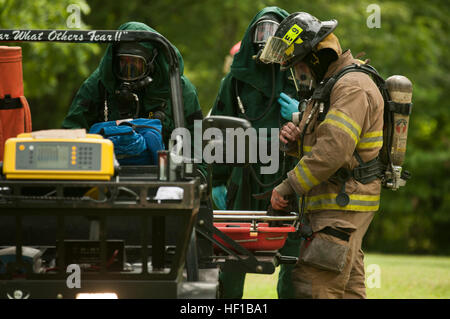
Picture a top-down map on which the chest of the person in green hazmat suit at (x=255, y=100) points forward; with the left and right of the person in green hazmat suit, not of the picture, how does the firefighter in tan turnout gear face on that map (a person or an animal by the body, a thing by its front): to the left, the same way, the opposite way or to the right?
to the right

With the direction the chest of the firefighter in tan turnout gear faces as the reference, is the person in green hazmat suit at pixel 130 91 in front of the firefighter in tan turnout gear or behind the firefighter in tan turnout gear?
in front

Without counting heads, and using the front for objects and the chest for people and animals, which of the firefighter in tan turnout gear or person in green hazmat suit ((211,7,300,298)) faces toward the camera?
the person in green hazmat suit

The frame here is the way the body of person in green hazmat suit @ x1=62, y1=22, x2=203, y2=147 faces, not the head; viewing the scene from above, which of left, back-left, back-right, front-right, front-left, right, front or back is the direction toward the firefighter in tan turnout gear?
front-left

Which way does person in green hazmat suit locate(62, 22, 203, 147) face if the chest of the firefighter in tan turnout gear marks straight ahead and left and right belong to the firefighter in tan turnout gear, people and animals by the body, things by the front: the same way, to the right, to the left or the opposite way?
to the left

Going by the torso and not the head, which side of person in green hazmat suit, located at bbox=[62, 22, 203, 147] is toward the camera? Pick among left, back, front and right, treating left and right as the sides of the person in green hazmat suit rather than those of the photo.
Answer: front

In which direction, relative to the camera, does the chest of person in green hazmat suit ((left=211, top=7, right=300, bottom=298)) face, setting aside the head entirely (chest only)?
toward the camera

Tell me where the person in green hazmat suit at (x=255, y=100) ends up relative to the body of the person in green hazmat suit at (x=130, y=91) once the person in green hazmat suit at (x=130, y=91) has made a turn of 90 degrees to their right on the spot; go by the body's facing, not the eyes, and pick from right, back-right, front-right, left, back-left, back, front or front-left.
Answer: back-right

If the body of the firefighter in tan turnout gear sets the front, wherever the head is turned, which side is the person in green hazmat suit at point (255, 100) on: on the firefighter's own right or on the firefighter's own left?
on the firefighter's own right

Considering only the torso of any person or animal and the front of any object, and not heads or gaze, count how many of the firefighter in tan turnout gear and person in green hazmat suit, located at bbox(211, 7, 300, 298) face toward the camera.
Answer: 1

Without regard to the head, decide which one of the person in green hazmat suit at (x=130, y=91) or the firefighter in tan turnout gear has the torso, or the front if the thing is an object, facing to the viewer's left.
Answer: the firefighter in tan turnout gear

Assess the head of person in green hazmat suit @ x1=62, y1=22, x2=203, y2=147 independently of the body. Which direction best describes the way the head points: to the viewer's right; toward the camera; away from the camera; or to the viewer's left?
toward the camera

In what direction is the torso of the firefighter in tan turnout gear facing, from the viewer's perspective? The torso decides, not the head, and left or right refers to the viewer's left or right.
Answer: facing to the left of the viewer

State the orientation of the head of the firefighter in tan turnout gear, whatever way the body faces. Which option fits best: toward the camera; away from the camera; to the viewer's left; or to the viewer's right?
to the viewer's left
